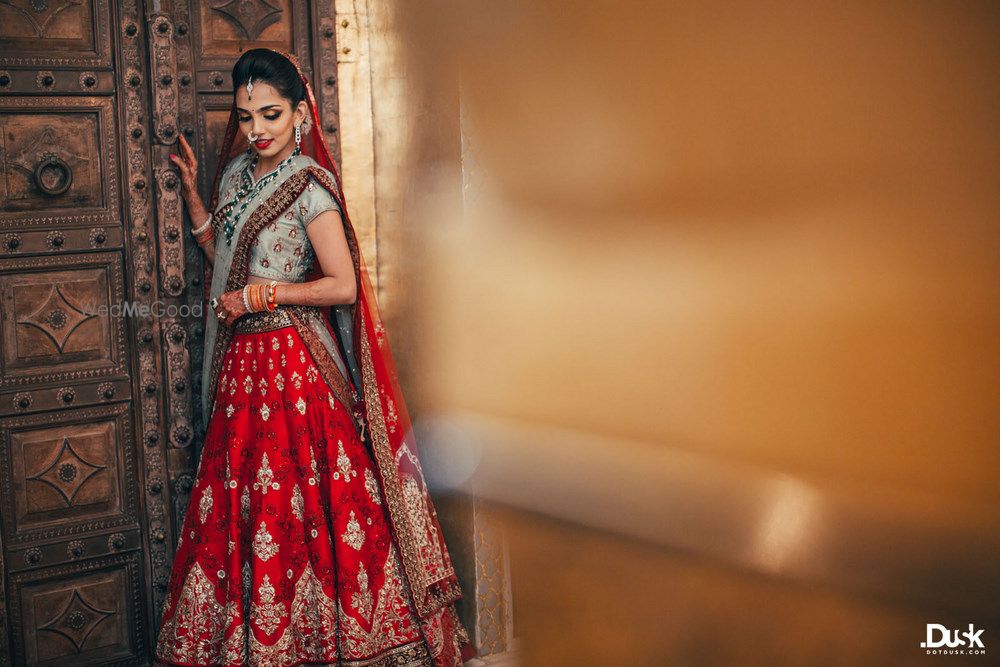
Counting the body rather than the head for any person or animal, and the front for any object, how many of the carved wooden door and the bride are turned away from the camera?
0

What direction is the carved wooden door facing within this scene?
toward the camera

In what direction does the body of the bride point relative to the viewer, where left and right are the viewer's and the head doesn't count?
facing the viewer and to the left of the viewer
